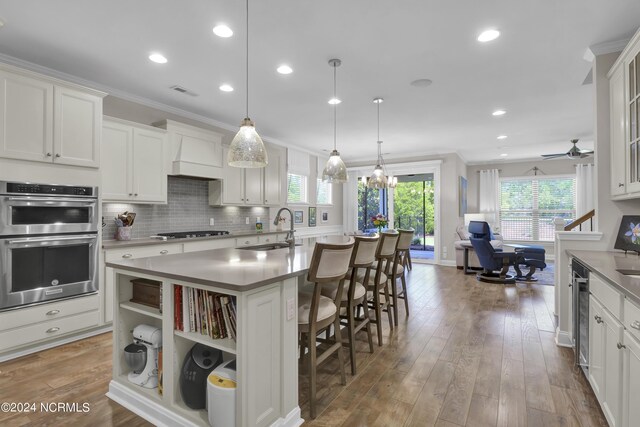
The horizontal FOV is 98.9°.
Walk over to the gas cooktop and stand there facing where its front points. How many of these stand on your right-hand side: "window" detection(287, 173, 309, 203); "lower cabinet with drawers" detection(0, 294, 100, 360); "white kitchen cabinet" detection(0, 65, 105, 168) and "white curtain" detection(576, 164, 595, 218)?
2

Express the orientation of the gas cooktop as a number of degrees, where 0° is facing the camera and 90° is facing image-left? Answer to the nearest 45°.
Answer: approximately 315°

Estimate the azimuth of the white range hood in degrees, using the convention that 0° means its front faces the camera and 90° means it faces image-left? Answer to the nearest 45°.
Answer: approximately 315°

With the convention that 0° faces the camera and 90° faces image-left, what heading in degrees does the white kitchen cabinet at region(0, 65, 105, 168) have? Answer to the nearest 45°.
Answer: approximately 315°

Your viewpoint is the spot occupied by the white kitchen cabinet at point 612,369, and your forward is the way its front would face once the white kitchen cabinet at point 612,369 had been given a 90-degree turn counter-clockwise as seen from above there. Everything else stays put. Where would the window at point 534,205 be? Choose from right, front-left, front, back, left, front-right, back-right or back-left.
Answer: back-left

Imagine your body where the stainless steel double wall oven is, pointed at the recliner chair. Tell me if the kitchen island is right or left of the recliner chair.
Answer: right

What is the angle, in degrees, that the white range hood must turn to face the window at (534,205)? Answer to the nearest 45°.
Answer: approximately 45° to its left
